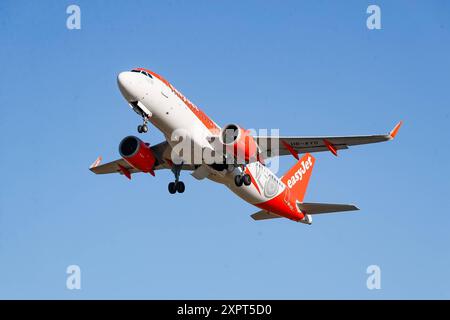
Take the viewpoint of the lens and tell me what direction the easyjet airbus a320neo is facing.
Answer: facing the viewer and to the left of the viewer
